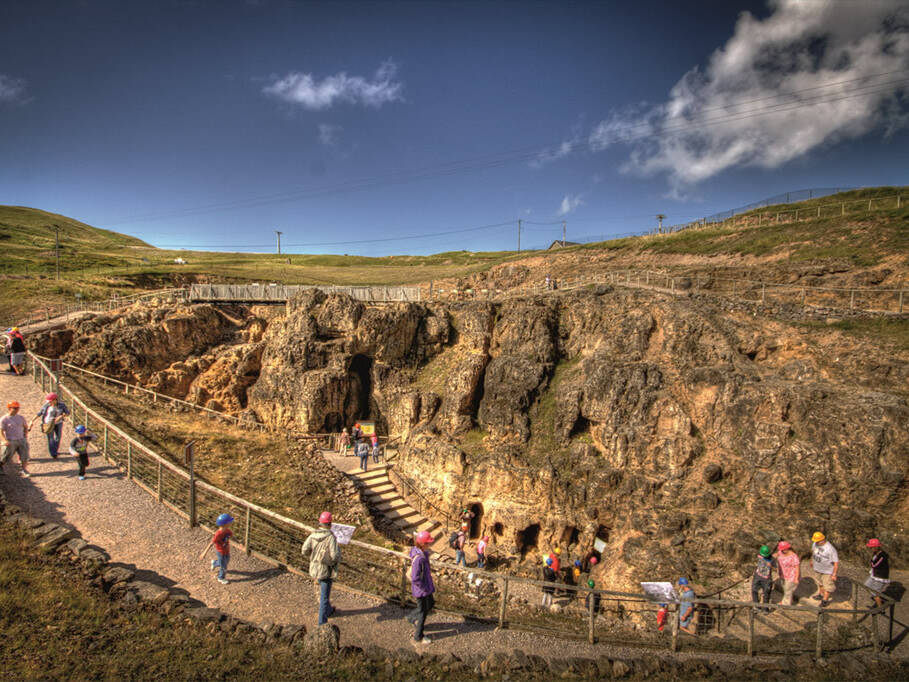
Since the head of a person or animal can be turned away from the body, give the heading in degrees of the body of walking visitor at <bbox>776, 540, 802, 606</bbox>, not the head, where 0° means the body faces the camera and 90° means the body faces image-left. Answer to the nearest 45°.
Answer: approximately 45°

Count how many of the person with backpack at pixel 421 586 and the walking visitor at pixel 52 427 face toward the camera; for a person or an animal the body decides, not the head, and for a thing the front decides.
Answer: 1

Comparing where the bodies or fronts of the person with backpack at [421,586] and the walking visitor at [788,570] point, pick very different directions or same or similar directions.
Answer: very different directions

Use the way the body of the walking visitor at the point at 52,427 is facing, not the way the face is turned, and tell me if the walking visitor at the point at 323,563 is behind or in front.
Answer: in front

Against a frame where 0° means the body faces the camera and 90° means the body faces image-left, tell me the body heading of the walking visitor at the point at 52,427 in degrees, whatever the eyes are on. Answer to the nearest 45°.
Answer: approximately 0°

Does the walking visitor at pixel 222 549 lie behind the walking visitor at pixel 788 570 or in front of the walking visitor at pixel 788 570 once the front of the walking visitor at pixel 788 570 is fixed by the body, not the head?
in front

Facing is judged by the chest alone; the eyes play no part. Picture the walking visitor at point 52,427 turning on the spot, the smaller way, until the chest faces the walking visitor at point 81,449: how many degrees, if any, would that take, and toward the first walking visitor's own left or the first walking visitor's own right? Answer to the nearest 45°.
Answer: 0° — they already face them
